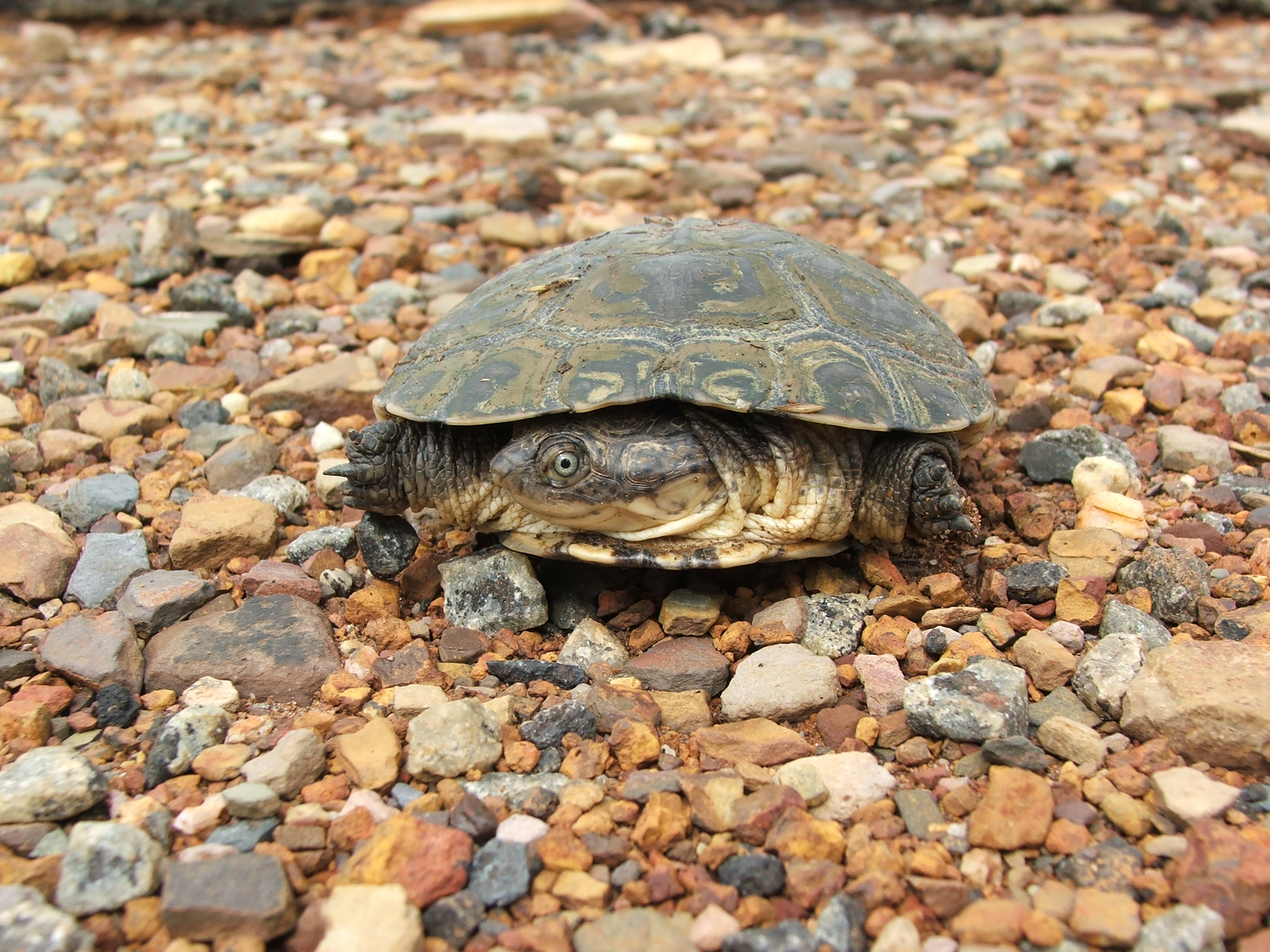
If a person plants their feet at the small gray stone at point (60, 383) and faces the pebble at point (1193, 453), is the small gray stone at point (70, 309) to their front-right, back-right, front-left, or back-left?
back-left

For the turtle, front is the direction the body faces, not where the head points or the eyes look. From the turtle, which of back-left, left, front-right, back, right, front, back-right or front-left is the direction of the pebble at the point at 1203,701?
front-left

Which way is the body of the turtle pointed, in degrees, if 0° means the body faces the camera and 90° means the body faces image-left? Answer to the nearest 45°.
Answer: approximately 0°

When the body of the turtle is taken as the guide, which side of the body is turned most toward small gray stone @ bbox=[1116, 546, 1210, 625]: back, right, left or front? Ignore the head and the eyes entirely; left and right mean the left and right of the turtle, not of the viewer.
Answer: left

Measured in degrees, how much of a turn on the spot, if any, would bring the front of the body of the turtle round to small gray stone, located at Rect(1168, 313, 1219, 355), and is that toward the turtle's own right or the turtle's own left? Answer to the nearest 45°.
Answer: approximately 135° to the turtle's own left

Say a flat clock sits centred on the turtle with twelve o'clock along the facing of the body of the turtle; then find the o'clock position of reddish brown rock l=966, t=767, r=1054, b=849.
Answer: The reddish brown rock is roughly at 11 o'clock from the turtle.

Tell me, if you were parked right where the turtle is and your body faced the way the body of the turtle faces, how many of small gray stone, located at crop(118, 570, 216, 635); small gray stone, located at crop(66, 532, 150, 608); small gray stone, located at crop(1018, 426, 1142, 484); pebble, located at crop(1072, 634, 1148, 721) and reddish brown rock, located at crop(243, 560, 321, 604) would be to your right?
3

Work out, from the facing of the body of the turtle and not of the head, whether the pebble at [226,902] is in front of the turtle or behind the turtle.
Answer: in front

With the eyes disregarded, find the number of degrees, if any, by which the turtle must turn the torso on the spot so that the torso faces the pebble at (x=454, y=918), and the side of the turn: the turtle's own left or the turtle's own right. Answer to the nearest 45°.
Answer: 0° — it already faces it

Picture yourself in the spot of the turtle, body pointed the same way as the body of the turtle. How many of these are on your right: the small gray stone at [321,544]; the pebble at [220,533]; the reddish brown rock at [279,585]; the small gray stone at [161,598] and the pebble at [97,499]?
5

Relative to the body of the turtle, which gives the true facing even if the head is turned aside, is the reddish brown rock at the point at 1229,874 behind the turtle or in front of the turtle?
in front

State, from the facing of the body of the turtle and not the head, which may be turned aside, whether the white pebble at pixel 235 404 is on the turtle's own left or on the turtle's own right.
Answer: on the turtle's own right

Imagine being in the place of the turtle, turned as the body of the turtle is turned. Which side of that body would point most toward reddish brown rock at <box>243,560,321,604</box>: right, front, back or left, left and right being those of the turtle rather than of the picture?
right

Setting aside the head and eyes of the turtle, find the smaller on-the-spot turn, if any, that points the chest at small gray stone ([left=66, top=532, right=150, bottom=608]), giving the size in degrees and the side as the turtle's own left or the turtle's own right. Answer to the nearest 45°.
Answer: approximately 90° to the turtle's own right
